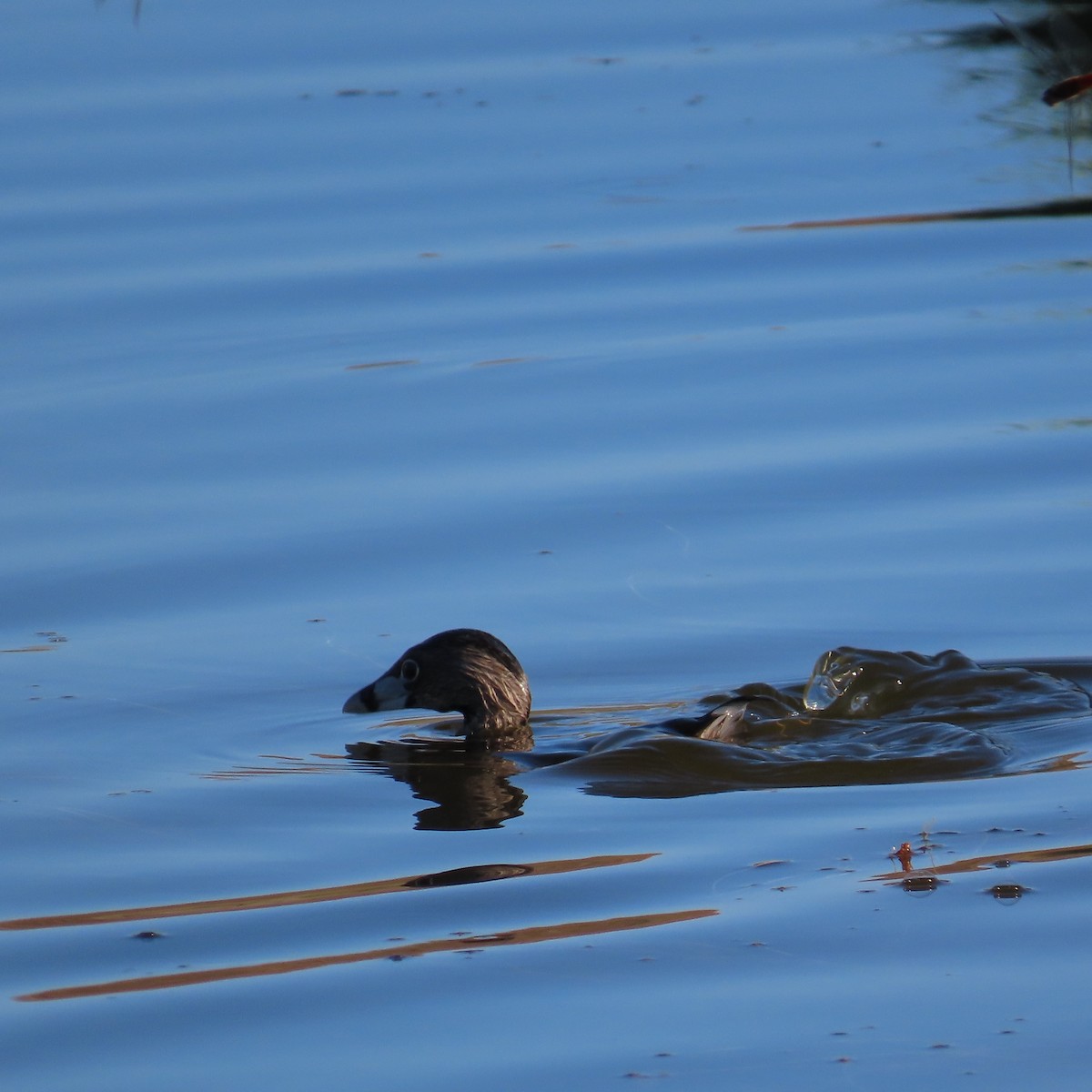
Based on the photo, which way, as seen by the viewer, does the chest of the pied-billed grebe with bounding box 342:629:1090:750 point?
to the viewer's left
